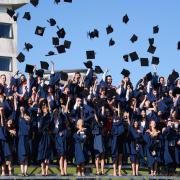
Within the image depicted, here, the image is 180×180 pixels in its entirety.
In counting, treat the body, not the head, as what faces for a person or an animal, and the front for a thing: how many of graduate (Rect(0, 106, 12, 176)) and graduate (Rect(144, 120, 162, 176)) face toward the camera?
2

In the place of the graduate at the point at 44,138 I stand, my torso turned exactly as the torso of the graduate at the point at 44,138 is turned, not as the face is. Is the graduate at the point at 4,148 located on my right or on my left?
on my right
